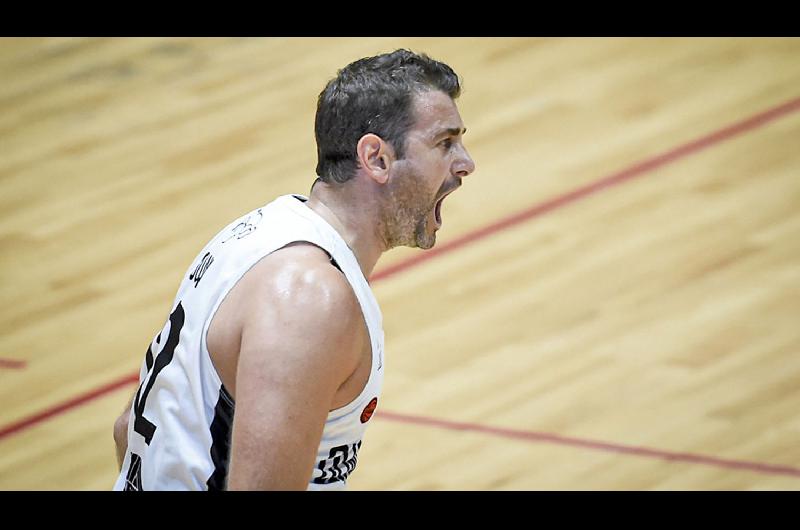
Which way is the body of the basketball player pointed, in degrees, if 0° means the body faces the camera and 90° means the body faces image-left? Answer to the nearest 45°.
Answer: approximately 270°

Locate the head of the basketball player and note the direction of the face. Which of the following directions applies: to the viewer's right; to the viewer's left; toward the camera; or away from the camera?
to the viewer's right
